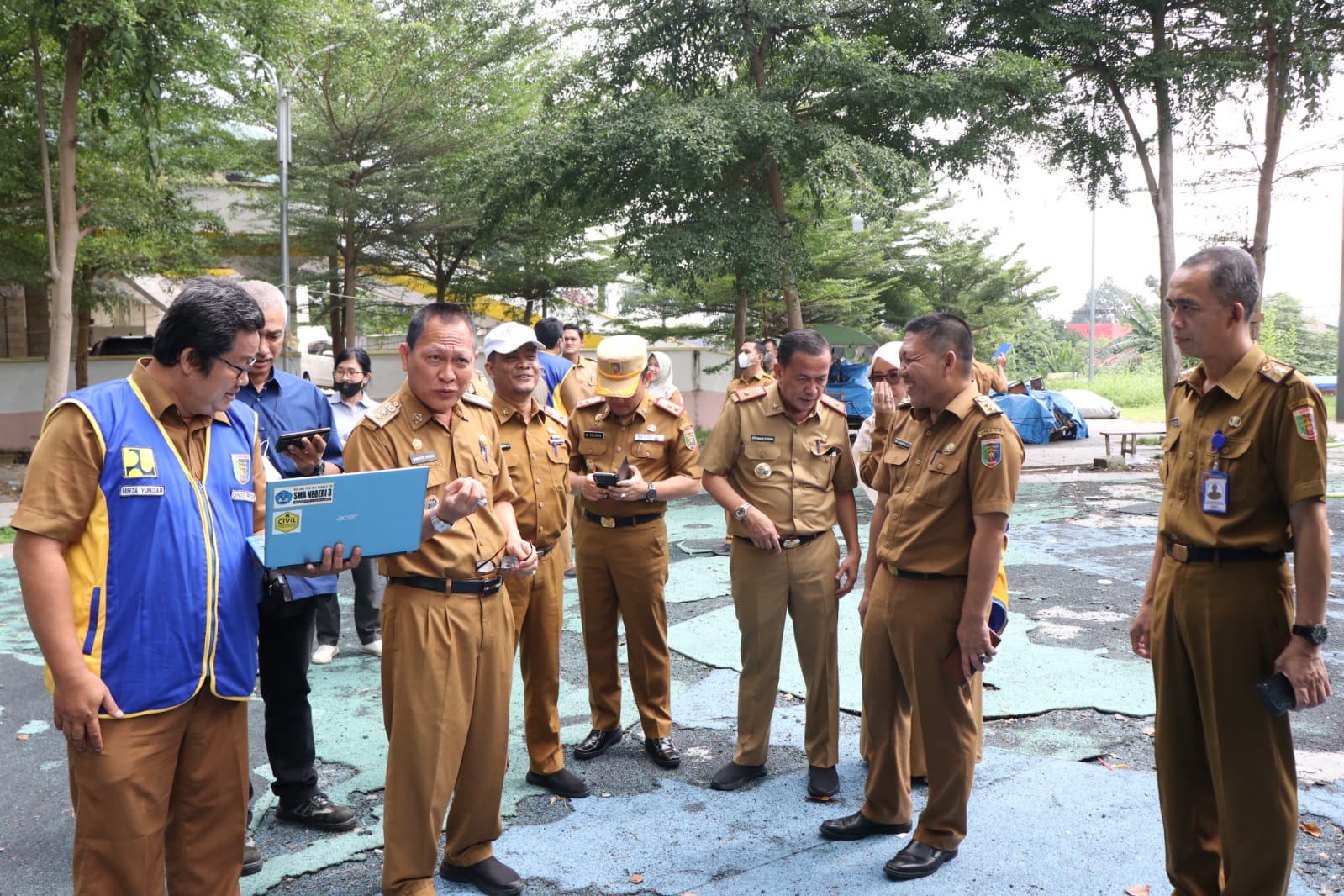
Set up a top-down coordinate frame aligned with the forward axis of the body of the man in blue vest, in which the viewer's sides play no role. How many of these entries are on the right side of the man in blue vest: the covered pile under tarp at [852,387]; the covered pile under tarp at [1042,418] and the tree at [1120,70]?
0

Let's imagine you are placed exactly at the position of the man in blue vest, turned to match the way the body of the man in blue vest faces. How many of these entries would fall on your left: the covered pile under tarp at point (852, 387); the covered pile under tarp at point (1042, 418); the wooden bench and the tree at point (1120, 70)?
4

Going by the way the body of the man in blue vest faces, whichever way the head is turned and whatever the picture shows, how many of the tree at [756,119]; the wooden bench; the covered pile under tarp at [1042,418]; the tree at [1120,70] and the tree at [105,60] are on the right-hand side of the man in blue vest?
0

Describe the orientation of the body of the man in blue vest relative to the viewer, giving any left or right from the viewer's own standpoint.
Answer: facing the viewer and to the right of the viewer

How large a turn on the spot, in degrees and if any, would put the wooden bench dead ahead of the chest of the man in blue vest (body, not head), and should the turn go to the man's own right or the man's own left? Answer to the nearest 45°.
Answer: approximately 90° to the man's own left

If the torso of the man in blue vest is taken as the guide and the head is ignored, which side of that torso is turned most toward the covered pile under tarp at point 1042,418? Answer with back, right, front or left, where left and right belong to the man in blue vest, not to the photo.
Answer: left

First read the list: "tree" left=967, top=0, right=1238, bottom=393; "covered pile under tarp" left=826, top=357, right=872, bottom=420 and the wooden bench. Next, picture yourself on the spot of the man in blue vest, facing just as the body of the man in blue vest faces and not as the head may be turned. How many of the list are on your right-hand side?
0

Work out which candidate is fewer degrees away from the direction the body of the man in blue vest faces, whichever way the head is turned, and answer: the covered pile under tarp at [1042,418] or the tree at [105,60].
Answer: the covered pile under tarp

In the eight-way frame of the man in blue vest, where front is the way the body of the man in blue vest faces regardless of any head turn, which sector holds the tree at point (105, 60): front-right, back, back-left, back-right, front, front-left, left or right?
back-left

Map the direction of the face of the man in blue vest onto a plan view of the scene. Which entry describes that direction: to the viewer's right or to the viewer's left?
to the viewer's right

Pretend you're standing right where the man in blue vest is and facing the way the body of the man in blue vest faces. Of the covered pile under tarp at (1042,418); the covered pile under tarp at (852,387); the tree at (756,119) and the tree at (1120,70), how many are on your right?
0

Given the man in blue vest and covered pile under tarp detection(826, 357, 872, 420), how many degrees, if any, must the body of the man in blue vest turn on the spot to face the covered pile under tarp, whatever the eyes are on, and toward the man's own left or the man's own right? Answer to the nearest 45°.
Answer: approximately 90° to the man's own left

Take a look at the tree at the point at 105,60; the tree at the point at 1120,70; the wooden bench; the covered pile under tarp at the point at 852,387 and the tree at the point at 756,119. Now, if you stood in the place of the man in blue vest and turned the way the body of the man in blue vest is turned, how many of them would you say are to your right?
0

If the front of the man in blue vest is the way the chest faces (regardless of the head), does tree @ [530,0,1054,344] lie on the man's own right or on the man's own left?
on the man's own left
